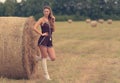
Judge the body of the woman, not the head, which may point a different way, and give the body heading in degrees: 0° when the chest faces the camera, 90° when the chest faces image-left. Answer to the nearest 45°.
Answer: approximately 315°

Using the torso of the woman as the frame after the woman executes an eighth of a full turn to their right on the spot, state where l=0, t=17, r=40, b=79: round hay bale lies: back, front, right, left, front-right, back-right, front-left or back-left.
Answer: right
